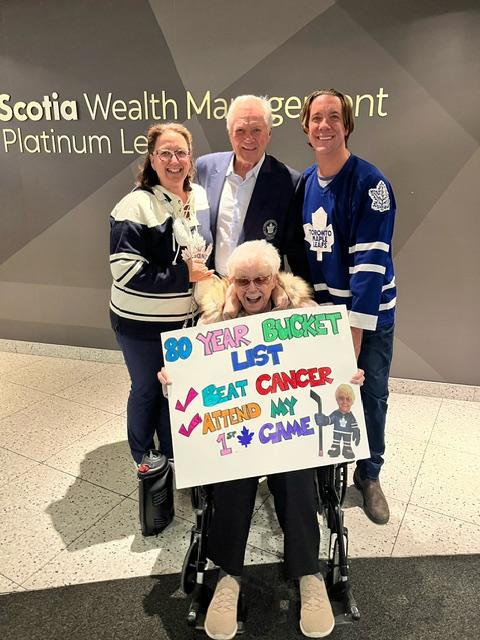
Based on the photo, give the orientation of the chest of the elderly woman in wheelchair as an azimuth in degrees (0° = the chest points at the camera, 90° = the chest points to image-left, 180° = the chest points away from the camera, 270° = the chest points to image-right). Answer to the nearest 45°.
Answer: approximately 0°

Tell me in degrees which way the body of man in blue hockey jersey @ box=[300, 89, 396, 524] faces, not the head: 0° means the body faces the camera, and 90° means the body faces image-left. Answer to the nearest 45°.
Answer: approximately 45°

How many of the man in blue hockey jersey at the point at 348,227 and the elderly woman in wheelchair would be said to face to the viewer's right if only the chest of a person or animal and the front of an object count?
0

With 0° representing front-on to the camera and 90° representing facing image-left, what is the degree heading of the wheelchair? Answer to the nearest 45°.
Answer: approximately 0°
